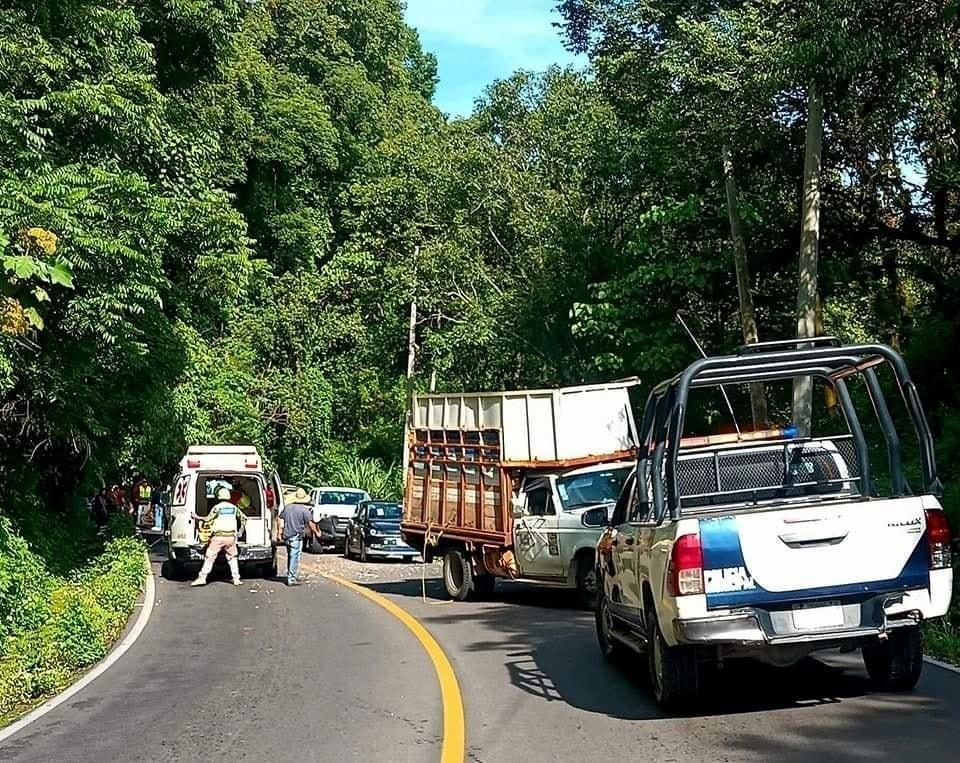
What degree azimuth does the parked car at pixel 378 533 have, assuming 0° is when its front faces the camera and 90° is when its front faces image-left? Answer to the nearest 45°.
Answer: approximately 315°

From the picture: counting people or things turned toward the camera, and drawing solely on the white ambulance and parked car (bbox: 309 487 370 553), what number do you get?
1

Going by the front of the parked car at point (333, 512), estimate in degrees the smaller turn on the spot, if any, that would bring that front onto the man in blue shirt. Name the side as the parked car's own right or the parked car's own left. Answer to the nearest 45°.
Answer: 0° — it already faces them

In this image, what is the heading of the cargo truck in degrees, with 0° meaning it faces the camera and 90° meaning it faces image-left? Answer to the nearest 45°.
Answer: approximately 315°

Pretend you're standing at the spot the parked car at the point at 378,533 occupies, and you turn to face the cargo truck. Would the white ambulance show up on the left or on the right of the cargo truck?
right

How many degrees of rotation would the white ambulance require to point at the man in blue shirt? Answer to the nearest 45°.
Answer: approximately 135° to its right

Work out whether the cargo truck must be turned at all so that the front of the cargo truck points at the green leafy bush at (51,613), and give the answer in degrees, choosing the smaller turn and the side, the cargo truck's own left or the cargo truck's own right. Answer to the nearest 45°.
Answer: approximately 135° to the cargo truck's own right

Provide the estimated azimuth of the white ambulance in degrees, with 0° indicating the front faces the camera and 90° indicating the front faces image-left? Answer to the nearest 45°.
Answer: approximately 180°

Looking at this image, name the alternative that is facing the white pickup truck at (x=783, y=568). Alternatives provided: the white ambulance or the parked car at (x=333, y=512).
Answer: the parked car

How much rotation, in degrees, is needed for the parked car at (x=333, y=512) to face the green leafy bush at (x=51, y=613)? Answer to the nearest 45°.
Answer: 0° — it already faces it
